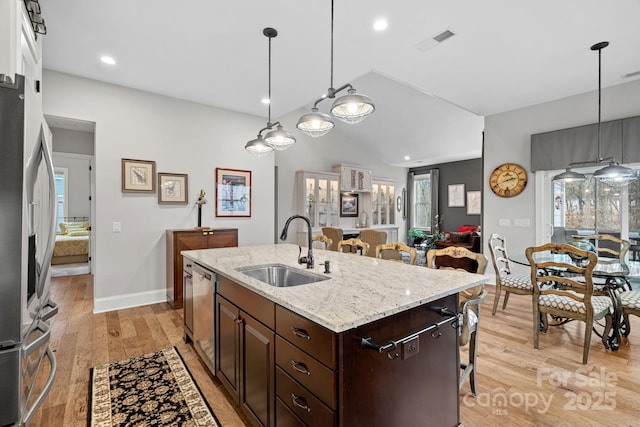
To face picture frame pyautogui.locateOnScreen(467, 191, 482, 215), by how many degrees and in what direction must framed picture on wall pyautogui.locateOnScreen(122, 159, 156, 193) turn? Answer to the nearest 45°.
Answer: approximately 90° to its left

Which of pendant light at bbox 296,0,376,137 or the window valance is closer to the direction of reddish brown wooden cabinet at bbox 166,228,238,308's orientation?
the pendant light

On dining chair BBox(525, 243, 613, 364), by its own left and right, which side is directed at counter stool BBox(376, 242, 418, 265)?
left

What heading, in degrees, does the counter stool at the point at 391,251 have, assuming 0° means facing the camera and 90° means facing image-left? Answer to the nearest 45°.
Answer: approximately 45°

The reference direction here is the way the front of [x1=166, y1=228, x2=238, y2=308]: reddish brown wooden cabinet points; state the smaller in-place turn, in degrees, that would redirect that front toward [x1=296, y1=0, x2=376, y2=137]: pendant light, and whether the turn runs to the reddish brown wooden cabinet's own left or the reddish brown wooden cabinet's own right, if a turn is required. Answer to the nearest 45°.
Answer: approximately 45° to the reddish brown wooden cabinet's own left

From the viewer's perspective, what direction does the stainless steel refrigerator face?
to the viewer's right

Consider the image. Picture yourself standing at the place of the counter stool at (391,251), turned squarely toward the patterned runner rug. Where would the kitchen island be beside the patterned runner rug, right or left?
left

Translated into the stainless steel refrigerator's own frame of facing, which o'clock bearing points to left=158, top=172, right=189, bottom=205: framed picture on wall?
The framed picture on wall is roughly at 10 o'clock from the stainless steel refrigerator.
